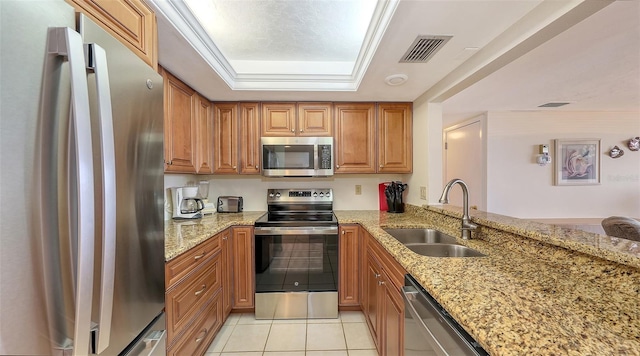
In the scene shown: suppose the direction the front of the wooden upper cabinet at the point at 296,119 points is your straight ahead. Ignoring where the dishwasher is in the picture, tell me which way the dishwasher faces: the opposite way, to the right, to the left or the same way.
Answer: to the right

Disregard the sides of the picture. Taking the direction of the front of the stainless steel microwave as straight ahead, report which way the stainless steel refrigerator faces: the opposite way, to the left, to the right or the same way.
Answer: to the left

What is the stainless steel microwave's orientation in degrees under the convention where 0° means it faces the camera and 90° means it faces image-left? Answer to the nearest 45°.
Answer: approximately 0°

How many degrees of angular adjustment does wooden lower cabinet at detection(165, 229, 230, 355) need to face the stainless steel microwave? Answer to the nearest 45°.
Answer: approximately 90° to its left

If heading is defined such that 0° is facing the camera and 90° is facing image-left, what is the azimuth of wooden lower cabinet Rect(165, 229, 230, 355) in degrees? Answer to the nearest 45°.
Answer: approximately 315°
